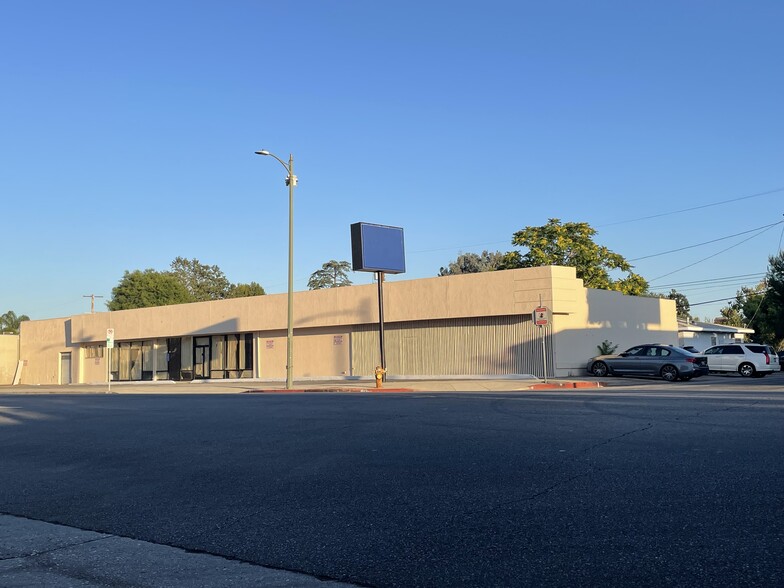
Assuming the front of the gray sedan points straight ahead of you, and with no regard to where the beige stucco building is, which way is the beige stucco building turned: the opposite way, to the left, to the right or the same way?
to the left

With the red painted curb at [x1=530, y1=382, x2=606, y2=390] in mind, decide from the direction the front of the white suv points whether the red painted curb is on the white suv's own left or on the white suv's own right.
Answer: on the white suv's own left

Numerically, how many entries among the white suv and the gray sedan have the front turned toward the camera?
0

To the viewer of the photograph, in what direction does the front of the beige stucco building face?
facing the viewer and to the left of the viewer

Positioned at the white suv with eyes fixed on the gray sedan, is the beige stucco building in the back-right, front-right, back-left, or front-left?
front-right

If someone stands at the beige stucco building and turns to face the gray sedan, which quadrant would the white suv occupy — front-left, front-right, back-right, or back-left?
front-left

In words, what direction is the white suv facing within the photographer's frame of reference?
facing away from the viewer and to the left of the viewer

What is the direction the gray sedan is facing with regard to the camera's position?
facing away from the viewer and to the left of the viewer

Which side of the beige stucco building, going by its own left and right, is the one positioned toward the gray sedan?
left

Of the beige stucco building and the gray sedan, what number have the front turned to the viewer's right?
0

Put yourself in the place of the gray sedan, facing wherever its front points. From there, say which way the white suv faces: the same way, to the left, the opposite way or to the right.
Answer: the same way

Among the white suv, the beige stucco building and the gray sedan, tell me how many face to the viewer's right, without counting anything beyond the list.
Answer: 0

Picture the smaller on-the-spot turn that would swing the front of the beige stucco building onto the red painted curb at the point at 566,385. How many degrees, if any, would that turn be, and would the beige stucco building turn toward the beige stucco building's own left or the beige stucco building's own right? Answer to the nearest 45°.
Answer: approximately 45° to the beige stucco building's own left
